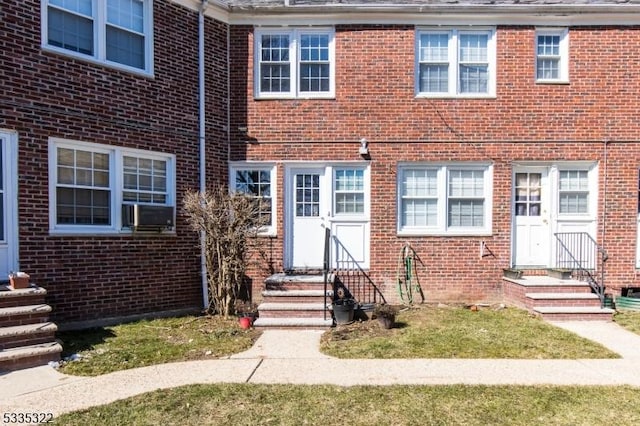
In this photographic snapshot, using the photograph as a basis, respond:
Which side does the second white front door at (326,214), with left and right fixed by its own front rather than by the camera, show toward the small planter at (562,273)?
left

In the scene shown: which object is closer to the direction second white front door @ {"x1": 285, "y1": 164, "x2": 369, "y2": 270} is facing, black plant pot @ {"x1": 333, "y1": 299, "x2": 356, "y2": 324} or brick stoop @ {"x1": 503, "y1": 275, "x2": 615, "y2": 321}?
the black plant pot

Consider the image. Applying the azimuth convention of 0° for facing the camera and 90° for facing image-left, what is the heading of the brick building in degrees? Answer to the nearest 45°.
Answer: approximately 0°

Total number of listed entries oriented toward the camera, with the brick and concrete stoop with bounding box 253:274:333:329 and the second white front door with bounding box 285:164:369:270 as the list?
2

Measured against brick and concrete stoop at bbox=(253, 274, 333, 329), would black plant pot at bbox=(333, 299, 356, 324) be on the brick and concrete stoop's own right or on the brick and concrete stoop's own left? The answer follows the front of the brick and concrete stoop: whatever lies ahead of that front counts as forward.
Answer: on the brick and concrete stoop's own left

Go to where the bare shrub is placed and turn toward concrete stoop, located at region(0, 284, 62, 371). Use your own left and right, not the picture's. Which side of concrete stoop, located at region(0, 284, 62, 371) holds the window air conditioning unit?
right

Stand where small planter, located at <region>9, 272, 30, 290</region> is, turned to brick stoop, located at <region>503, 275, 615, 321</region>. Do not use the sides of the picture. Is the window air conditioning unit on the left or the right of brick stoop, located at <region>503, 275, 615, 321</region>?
left
